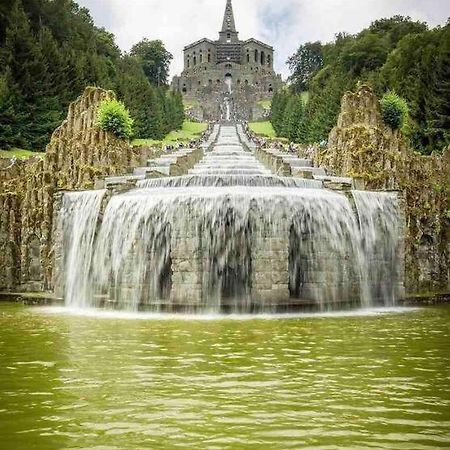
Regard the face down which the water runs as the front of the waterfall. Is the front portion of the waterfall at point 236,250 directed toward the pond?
yes

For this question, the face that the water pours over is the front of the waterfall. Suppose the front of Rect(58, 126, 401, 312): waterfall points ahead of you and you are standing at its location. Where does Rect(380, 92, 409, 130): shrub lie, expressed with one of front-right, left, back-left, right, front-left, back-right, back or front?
back-left

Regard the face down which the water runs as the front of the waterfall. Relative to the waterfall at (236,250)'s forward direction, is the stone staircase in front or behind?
behind

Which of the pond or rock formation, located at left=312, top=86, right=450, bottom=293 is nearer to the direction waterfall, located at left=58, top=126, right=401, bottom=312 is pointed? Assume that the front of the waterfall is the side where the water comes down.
the pond

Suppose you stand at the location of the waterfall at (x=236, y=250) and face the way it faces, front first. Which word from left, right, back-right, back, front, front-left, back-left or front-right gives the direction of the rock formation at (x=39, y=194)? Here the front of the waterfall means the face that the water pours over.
back-right

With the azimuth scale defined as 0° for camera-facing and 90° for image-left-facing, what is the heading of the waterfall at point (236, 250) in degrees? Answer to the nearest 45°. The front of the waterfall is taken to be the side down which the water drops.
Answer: approximately 0°

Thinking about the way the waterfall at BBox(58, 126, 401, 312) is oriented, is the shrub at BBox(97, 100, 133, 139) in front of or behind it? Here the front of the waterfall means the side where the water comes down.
behind
